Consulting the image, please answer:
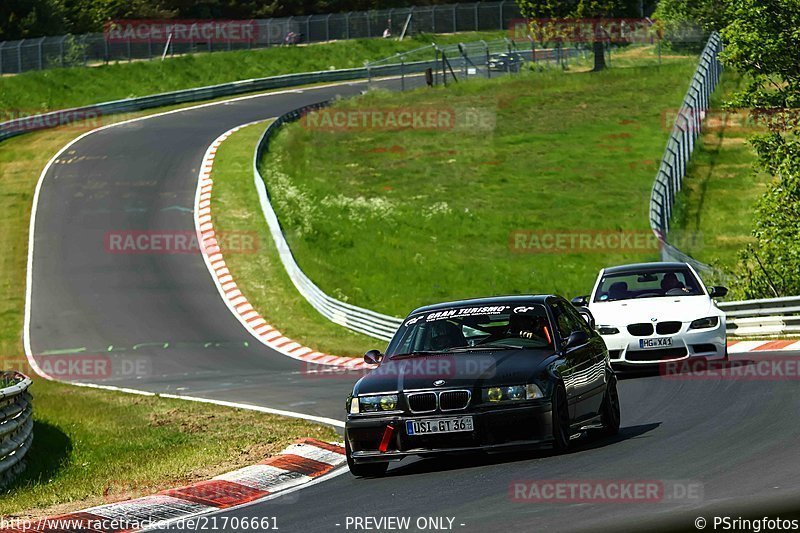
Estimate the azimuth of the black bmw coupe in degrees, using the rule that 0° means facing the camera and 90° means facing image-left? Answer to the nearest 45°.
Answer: approximately 45°

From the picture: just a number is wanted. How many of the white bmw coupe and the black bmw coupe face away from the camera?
0

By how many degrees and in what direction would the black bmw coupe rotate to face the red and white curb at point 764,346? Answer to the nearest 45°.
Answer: approximately 180°

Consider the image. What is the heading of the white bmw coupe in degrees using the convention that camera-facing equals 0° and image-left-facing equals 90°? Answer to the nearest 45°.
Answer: approximately 0°

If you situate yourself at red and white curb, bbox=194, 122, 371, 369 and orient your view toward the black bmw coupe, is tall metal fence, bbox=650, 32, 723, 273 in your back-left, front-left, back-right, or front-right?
back-left

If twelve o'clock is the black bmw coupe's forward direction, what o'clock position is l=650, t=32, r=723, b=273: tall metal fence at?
The tall metal fence is roughly at 5 o'clock from the black bmw coupe.

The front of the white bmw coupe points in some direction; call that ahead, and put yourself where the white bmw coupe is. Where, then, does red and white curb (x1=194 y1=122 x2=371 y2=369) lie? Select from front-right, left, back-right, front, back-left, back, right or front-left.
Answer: back-right

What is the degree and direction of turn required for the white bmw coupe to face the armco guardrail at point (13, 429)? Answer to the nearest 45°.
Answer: approximately 45° to its right

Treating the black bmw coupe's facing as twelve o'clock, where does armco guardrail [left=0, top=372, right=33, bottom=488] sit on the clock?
The armco guardrail is roughly at 2 o'clock from the black bmw coupe.

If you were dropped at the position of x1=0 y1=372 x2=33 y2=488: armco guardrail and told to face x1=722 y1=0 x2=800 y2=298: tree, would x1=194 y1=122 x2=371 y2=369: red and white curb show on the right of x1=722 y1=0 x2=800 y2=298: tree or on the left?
left

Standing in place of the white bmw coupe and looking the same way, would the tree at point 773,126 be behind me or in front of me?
behind

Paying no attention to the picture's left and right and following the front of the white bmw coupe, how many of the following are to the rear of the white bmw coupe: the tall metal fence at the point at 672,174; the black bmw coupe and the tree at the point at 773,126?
2

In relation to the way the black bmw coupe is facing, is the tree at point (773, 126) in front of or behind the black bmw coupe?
behind
